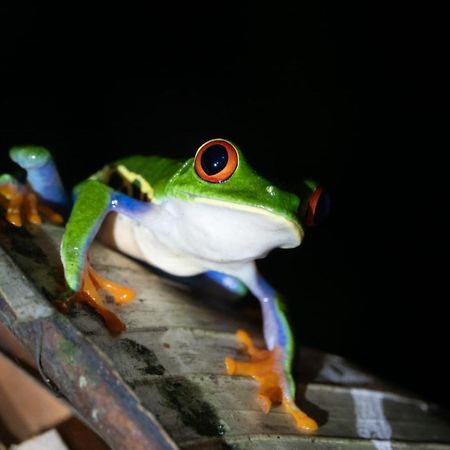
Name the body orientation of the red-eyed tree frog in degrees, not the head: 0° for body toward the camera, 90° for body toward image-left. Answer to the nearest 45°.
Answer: approximately 315°
